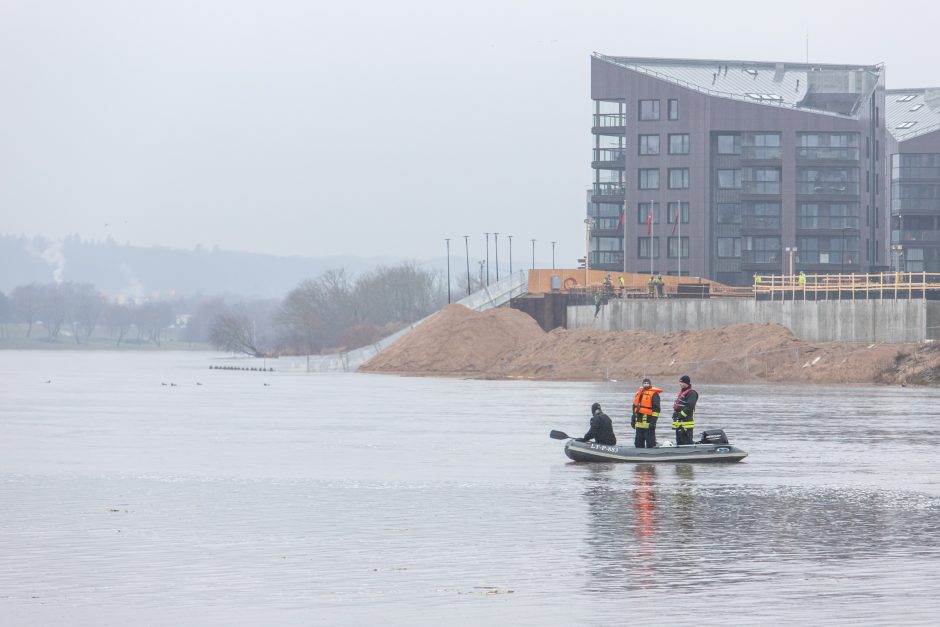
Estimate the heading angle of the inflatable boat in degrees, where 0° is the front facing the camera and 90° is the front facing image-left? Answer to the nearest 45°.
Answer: approximately 90°
